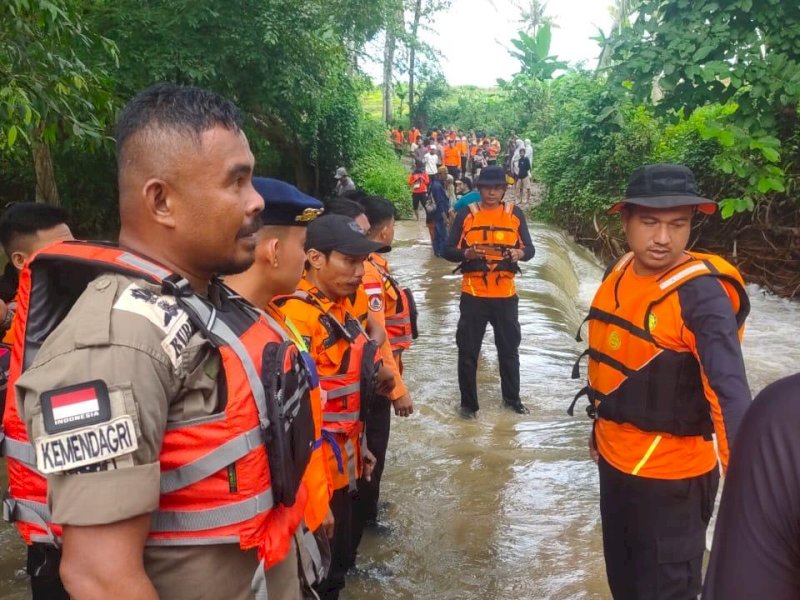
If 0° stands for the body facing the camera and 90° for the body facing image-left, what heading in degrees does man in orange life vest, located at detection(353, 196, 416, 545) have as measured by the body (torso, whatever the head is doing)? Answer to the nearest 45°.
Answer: approximately 270°

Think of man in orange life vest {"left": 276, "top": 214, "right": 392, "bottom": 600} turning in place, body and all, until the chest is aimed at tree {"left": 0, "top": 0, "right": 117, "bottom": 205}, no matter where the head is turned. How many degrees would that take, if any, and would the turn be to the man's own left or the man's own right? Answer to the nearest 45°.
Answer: approximately 180°

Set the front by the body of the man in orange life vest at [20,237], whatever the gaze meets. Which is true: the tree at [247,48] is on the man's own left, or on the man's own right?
on the man's own left

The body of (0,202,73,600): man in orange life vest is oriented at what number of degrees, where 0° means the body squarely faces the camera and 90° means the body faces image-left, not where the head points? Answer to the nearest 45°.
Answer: approximately 270°

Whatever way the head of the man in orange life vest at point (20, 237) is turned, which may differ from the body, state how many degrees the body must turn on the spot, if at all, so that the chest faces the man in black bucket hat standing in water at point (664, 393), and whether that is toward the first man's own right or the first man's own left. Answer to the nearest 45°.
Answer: approximately 45° to the first man's own right

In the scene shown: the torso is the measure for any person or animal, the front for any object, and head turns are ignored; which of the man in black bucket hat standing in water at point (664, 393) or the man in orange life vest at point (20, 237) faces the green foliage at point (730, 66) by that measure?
the man in orange life vest

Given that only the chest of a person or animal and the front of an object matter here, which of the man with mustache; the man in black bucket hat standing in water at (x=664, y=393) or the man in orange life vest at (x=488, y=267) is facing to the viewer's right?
the man with mustache

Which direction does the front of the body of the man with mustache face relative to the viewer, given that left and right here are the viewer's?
facing to the right of the viewer

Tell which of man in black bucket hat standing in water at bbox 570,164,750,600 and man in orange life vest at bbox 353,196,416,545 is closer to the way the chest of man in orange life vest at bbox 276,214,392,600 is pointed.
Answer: the man in black bucket hat standing in water

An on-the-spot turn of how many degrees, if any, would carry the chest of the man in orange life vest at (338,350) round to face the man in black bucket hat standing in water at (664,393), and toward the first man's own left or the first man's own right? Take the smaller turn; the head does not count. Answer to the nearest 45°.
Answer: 0° — they already face them

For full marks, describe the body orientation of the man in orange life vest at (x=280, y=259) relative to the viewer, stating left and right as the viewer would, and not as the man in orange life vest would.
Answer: facing to the right of the viewer
